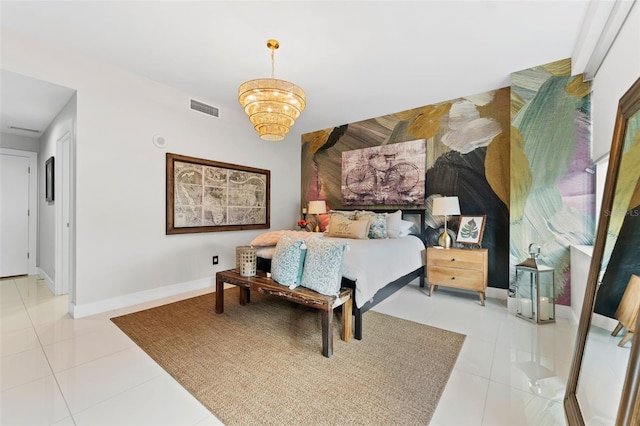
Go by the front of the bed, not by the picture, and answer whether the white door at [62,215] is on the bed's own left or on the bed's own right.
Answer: on the bed's own right

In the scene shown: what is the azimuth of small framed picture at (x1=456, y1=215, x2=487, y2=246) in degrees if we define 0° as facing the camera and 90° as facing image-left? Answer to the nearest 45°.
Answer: approximately 45°

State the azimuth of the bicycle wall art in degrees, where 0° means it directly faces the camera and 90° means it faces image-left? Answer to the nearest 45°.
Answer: approximately 45°

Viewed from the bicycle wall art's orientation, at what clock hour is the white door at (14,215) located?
The white door is roughly at 1 o'clock from the bicycle wall art.

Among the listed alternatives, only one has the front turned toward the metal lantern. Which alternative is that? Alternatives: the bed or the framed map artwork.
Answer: the framed map artwork

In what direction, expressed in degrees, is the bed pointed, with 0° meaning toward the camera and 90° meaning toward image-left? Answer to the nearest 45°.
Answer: approximately 45°

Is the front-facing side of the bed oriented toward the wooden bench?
yes

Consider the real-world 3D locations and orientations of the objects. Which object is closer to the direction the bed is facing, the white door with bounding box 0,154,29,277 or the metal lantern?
the white door

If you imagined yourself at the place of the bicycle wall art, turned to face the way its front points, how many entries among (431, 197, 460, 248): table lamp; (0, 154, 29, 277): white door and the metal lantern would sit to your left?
2

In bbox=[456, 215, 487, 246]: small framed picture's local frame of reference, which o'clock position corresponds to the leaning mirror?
The leaning mirror is roughly at 10 o'clock from the small framed picture.

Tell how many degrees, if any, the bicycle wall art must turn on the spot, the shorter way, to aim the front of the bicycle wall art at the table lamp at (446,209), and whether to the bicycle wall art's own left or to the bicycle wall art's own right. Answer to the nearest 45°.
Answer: approximately 90° to the bicycle wall art's own left

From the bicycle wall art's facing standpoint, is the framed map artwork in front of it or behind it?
in front

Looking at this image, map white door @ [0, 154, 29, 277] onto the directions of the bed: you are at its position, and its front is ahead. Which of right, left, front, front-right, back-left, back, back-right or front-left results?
front-right
